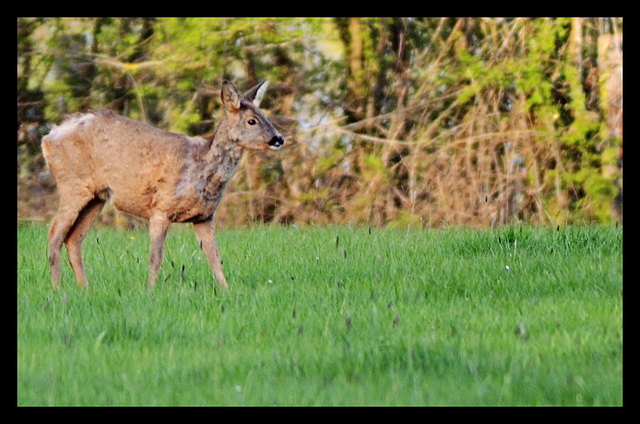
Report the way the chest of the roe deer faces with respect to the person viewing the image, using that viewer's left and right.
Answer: facing to the right of the viewer
